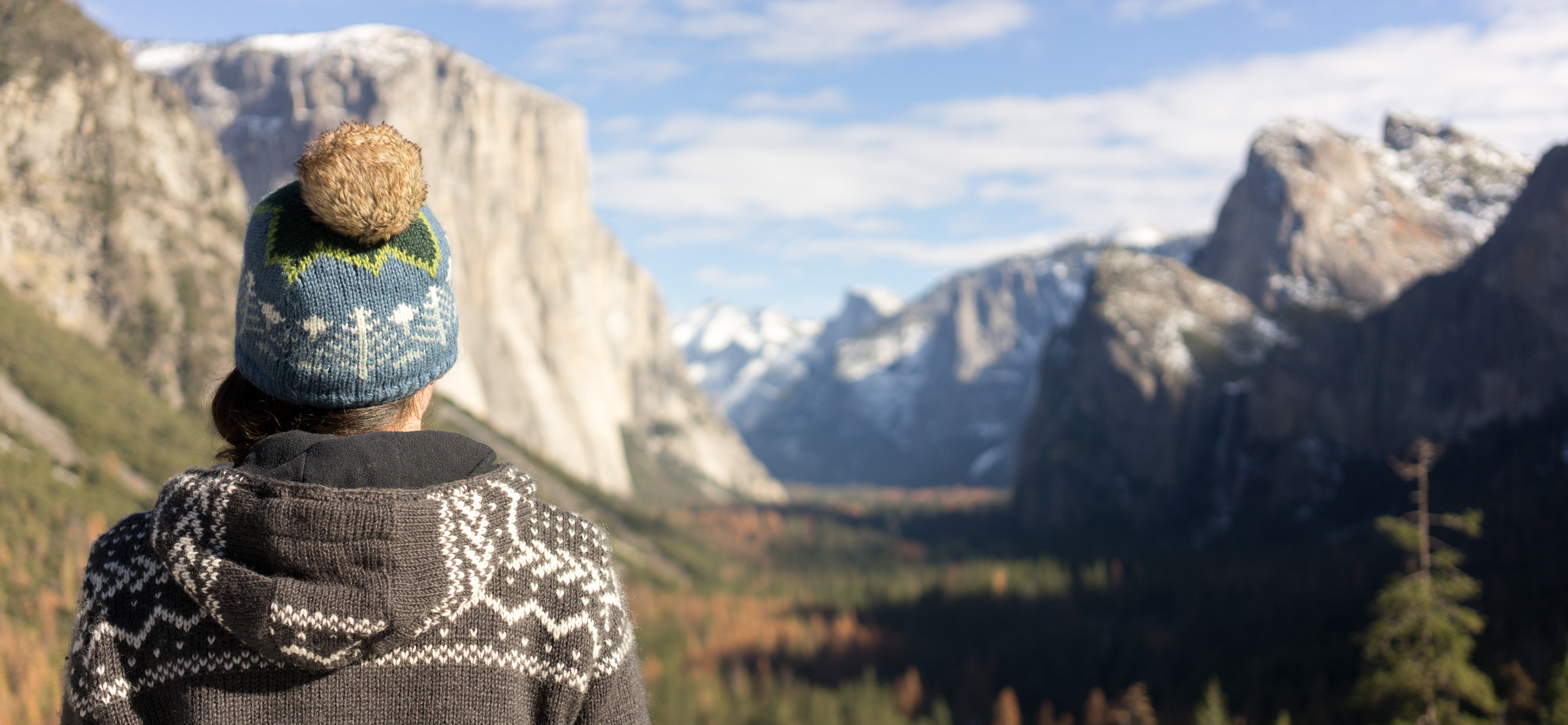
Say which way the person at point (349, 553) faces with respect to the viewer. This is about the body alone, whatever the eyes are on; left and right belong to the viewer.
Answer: facing away from the viewer

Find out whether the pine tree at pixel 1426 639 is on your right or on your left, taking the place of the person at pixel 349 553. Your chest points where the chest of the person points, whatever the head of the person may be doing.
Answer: on your right
